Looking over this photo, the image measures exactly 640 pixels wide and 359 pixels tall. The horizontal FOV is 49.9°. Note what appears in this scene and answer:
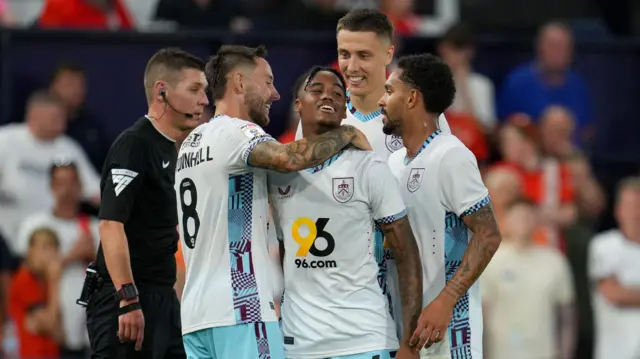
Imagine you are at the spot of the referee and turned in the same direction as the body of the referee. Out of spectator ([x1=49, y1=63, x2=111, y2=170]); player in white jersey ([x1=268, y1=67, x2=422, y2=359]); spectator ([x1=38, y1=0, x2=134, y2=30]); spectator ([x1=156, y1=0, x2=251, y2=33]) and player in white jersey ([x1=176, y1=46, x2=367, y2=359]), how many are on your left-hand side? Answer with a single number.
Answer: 3

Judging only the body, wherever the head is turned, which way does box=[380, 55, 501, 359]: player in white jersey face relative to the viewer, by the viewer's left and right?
facing to the left of the viewer

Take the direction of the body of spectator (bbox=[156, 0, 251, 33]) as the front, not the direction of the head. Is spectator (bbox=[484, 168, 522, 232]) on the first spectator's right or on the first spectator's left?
on the first spectator's left

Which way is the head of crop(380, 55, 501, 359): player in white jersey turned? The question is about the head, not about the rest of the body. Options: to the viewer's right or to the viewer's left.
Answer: to the viewer's left

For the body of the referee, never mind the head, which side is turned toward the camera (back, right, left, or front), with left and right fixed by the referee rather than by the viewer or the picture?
right

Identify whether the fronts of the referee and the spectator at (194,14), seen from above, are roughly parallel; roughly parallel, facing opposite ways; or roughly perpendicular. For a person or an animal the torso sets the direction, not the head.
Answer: roughly perpendicular
